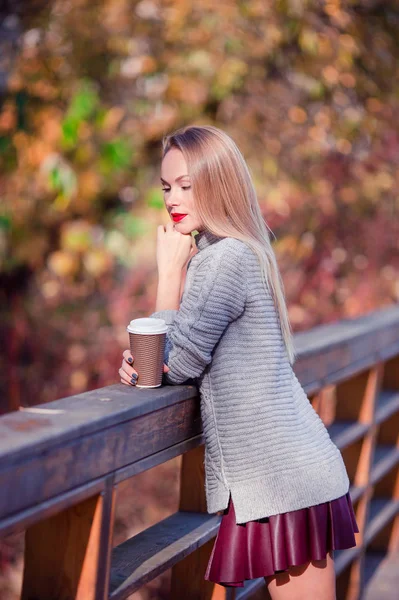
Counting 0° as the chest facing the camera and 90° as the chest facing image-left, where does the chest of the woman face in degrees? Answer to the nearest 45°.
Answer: approximately 90°
